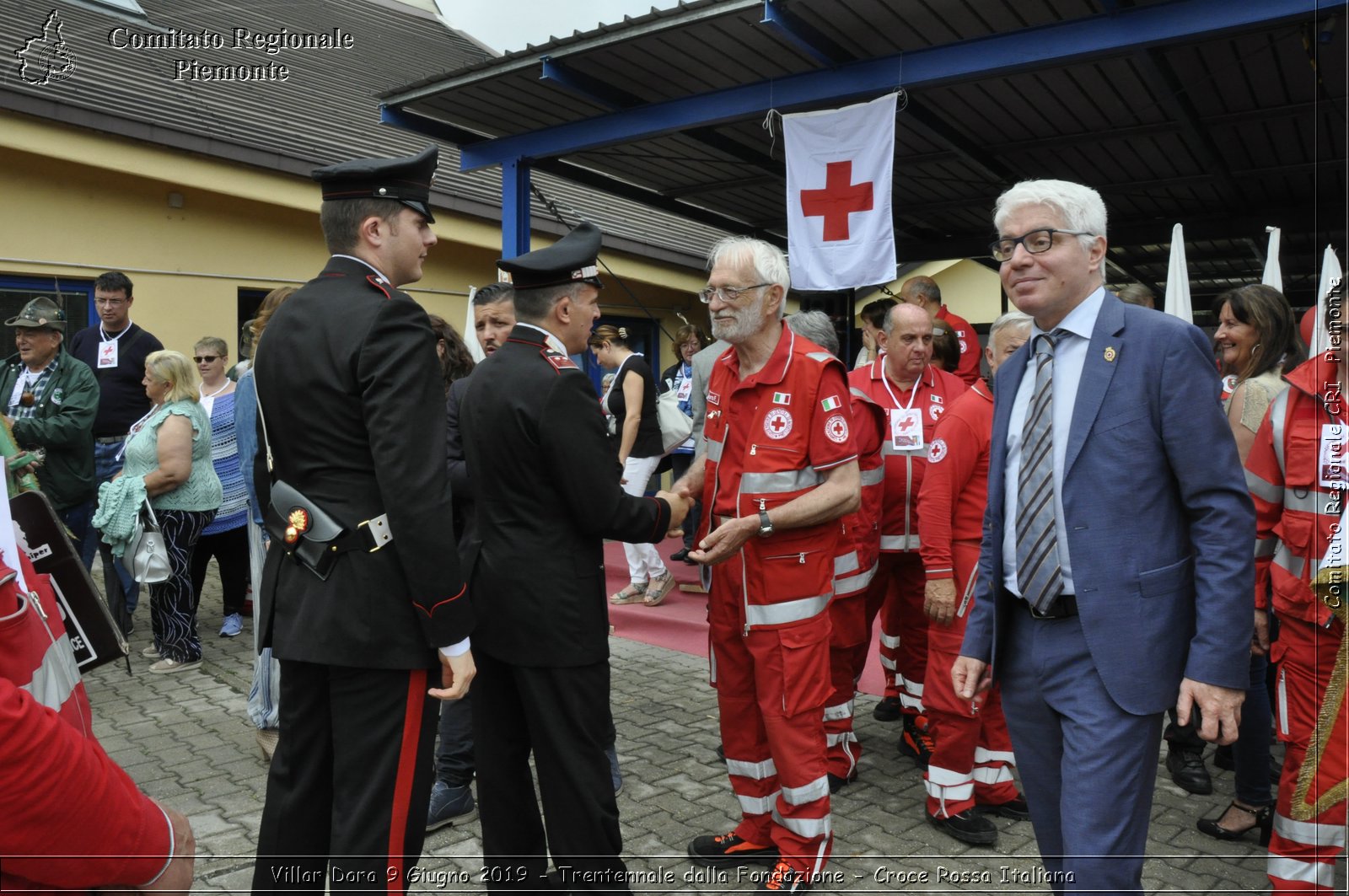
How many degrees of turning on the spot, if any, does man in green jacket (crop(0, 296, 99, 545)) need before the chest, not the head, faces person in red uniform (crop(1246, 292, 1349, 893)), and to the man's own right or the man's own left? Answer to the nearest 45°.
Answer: approximately 90° to the man's own left

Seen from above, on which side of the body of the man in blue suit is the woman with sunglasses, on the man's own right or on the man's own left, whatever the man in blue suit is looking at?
on the man's own right

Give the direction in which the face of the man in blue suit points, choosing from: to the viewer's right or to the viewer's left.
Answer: to the viewer's left

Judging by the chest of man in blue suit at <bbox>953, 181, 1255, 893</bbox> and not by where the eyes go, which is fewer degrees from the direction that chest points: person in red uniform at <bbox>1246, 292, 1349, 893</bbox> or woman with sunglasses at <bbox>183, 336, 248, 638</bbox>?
the woman with sunglasses

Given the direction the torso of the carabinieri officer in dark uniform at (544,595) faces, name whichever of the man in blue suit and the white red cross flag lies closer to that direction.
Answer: the white red cross flag

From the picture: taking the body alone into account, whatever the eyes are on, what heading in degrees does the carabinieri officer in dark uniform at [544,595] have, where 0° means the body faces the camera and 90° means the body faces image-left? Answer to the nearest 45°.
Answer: approximately 225°

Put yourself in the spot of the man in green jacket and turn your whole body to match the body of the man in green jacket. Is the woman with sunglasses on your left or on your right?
on your left

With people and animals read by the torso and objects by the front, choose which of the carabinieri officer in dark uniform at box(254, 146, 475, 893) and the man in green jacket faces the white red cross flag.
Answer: the carabinieri officer in dark uniform

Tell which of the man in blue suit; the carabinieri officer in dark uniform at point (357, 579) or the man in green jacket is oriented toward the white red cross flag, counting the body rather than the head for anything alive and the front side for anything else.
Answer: the carabinieri officer in dark uniform

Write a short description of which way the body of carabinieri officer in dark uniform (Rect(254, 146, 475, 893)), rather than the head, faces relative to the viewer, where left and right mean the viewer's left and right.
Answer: facing away from the viewer and to the right of the viewer

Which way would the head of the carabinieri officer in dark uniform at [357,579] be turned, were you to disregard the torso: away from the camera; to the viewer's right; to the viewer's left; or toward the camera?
to the viewer's right

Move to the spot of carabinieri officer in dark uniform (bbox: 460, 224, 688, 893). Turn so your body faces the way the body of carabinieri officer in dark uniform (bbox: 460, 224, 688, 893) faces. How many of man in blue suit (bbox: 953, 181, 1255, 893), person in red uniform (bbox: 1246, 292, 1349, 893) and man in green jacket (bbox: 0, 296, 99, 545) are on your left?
1
